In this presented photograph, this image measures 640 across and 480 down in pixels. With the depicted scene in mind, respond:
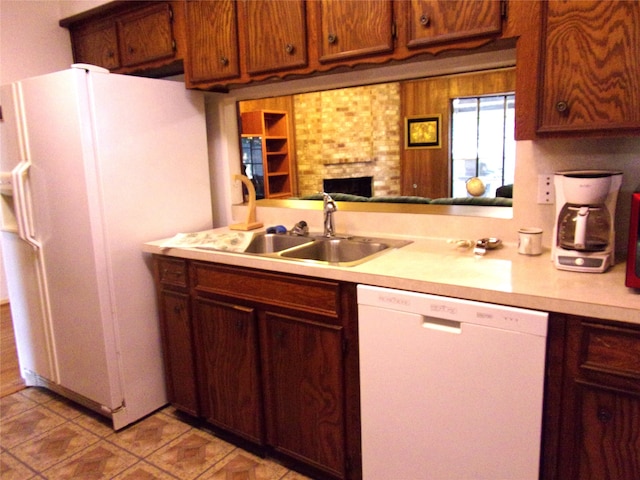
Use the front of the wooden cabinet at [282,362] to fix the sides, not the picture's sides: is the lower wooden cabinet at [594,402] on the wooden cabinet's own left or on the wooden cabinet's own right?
on the wooden cabinet's own left

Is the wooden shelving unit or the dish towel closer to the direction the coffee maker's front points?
the dish towel

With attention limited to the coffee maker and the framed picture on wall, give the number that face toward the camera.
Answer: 2

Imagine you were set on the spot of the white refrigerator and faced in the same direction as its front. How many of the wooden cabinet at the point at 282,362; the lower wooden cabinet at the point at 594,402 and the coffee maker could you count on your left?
3

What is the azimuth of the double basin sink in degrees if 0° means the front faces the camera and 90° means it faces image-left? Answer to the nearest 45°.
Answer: approximately 45°

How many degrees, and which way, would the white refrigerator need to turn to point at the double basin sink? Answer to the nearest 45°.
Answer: approximately 90° to its left

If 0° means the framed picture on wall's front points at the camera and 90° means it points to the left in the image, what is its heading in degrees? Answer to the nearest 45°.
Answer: approximately 0°
